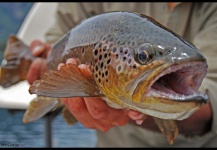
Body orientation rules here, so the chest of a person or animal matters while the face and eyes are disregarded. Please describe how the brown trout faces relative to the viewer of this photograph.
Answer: facing the viewer and to the right of the viewer
